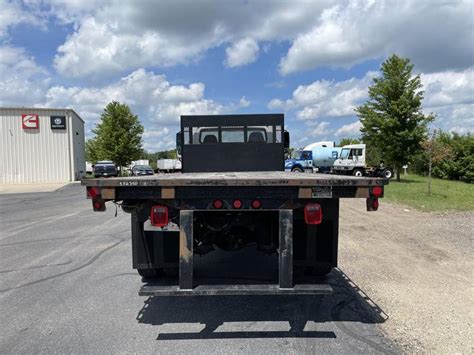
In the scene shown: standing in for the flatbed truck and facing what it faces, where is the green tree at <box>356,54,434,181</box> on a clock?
The green tree is roughly at 1 o'clock from the flatbed truck.

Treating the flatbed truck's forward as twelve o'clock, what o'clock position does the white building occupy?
The white building is roughly at 11 o'clock from the flatbed truck.

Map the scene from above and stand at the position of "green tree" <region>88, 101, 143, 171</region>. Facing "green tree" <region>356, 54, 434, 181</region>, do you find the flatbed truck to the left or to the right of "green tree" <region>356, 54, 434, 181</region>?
right

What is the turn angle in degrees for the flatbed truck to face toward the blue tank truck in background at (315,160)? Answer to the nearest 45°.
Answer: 0° — it already faces it

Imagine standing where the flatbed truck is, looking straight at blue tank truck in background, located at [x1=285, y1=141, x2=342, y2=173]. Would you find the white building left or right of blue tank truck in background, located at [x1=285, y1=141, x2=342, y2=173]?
left

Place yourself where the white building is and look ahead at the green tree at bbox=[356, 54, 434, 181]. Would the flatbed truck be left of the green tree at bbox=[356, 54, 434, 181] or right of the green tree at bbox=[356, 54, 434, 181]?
right

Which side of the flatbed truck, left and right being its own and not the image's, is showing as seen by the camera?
back
